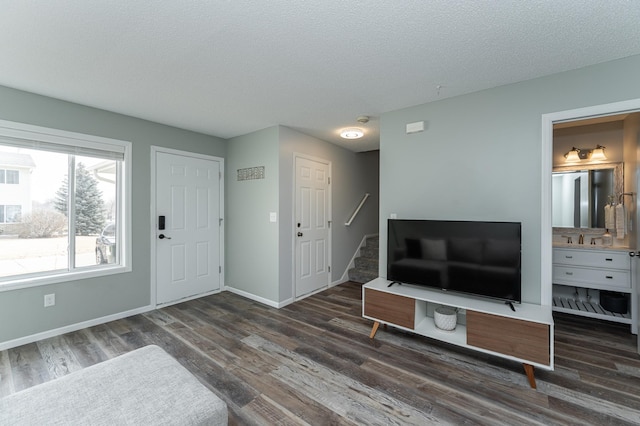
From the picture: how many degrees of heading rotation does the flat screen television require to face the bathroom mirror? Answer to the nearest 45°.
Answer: approximately 180°

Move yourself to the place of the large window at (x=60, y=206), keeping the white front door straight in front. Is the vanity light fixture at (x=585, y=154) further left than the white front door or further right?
right

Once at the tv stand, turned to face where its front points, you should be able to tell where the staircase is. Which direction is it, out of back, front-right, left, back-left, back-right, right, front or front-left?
right

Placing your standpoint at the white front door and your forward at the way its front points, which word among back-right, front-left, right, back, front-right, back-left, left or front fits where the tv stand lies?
front

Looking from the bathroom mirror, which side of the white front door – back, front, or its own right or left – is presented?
front

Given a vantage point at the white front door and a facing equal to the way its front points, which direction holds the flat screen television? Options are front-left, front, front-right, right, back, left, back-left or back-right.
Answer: front

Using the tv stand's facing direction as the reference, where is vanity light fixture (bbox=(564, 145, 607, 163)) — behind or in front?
behind

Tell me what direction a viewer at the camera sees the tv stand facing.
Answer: facing the viewer and to the left of the viewer

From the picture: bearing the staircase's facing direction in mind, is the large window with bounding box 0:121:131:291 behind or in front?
in front

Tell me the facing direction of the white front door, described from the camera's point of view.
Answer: facing the viewer and to the right of the viewer

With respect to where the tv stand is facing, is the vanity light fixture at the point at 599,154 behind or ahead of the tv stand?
behind
